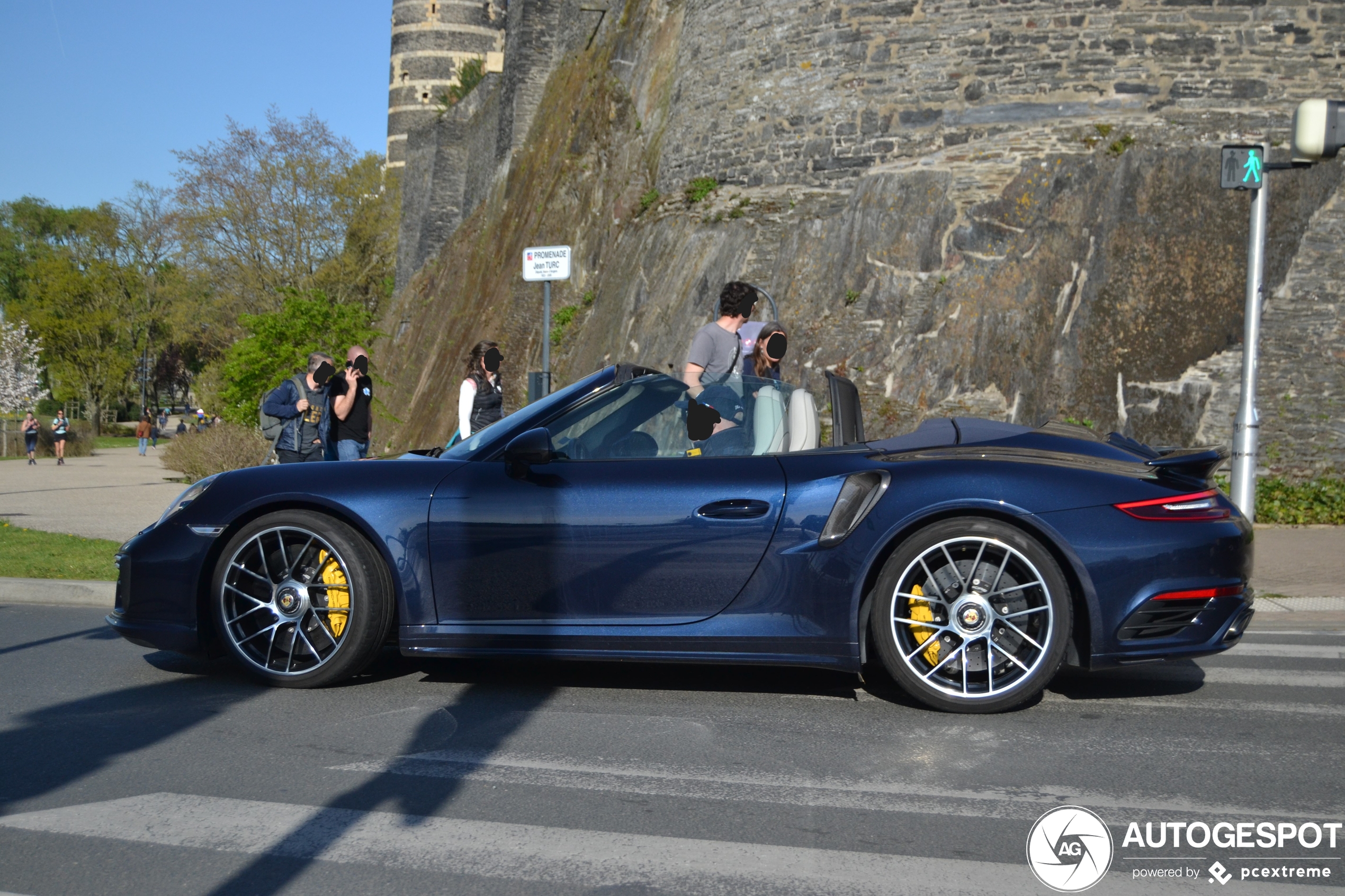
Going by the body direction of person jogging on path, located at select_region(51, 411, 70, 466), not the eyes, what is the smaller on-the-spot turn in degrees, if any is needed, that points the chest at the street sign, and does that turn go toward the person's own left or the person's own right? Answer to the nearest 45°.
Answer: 0° — they already face it

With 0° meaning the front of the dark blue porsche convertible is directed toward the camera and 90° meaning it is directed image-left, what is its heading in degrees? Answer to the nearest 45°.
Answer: approximately 90°

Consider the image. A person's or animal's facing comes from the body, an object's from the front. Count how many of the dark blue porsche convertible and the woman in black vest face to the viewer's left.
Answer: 1

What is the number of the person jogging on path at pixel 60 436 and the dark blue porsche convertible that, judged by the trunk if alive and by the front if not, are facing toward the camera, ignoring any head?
1

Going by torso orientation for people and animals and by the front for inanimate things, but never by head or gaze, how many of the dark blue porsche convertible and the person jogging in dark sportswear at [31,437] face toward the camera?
1

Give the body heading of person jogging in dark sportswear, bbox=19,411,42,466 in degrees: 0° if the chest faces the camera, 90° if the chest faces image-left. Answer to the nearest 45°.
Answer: approximately 0°

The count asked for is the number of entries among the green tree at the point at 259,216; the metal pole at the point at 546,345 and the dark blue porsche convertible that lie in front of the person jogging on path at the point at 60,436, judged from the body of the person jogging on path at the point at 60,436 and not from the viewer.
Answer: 2
